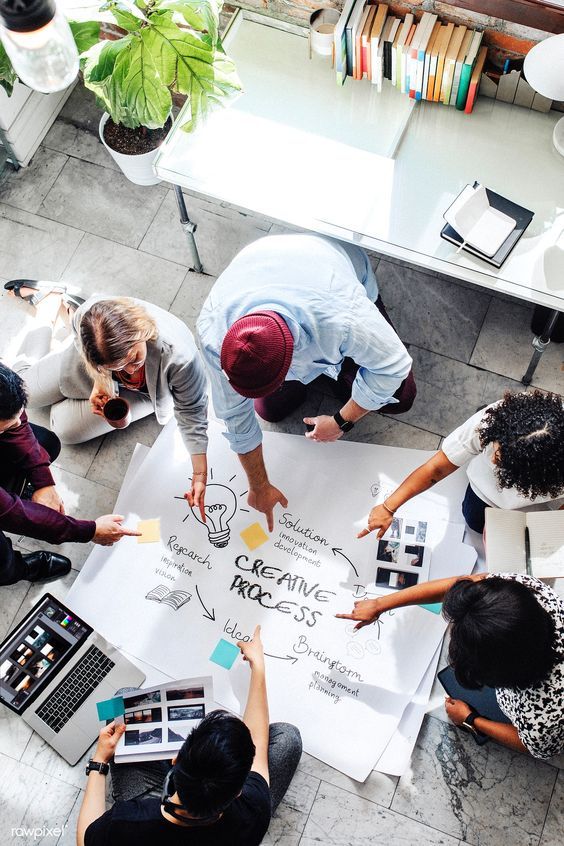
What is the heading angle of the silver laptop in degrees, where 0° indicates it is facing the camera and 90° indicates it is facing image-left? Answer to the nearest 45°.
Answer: approximately 315°

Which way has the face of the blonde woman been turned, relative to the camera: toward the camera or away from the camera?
toward the camera

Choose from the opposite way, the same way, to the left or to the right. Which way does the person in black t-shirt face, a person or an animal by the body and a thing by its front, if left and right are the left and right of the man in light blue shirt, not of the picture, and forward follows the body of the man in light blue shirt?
the opposite way

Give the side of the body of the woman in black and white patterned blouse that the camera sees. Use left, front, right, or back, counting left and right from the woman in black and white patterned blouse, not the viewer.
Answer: left

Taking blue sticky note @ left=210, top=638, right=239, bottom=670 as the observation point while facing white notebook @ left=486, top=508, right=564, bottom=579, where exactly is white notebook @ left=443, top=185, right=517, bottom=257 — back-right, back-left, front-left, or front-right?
front-left

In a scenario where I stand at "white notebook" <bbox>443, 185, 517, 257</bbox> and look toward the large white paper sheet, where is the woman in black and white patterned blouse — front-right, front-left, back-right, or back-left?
front-left

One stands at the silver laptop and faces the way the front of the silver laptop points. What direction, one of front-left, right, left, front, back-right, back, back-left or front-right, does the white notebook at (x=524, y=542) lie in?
front-left

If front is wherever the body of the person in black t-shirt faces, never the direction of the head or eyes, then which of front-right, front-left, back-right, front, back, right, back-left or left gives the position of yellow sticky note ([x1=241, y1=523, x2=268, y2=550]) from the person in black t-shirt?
front

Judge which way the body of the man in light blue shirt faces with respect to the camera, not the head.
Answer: toward the camera

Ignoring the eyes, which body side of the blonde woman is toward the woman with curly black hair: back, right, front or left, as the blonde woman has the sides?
front

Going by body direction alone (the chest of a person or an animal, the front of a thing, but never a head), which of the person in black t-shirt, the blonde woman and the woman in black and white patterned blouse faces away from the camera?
the person in black t-shirt

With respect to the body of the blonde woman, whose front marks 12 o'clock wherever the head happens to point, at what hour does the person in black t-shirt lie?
The person in black t-shirt is roughly at 1 o'clock from the blonde woman.

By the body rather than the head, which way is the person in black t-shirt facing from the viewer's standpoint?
away from the camera
